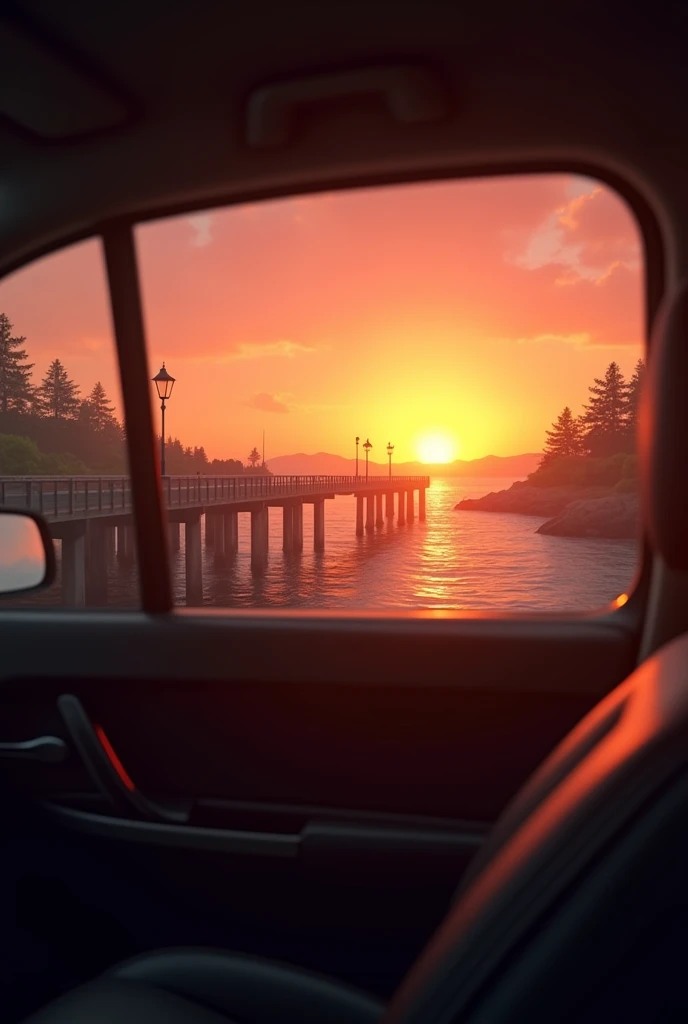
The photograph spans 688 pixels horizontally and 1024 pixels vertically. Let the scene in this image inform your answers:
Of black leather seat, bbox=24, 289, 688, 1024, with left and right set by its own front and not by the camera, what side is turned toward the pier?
right

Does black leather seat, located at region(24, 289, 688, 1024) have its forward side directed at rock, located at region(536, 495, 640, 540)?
no

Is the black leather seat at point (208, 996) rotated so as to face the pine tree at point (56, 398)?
no

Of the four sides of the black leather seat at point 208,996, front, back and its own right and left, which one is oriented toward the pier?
right

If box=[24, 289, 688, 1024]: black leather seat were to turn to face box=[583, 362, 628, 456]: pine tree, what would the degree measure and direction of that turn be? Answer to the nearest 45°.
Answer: approximately 90° to its right

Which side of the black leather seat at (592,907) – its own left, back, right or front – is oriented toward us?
left

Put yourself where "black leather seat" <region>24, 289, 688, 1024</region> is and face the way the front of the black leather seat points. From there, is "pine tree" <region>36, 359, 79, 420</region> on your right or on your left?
on your right

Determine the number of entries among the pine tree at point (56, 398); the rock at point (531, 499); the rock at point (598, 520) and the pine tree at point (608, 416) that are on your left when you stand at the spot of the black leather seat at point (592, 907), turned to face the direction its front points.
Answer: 0

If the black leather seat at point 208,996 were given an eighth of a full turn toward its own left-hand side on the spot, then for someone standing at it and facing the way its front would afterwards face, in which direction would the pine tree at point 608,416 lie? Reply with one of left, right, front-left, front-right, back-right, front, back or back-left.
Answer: back
